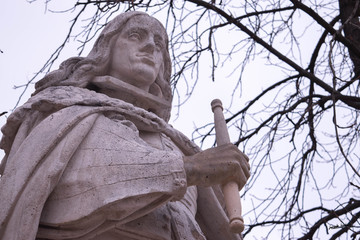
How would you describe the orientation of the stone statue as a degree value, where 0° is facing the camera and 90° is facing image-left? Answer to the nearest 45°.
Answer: approximately 315°
